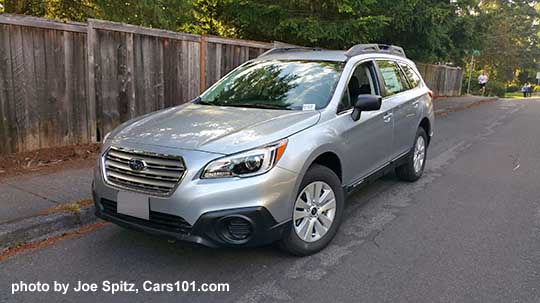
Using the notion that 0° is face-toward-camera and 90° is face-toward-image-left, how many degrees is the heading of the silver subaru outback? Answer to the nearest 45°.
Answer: approximately 45°

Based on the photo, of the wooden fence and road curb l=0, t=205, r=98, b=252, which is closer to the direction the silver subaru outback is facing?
the road curb

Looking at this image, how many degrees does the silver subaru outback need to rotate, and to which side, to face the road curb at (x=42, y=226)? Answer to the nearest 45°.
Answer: approximately 45° to its right

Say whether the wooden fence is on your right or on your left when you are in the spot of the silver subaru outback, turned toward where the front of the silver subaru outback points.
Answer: on your right
